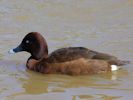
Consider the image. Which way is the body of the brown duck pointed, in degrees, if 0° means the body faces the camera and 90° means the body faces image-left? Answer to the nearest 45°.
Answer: approximately 90°
